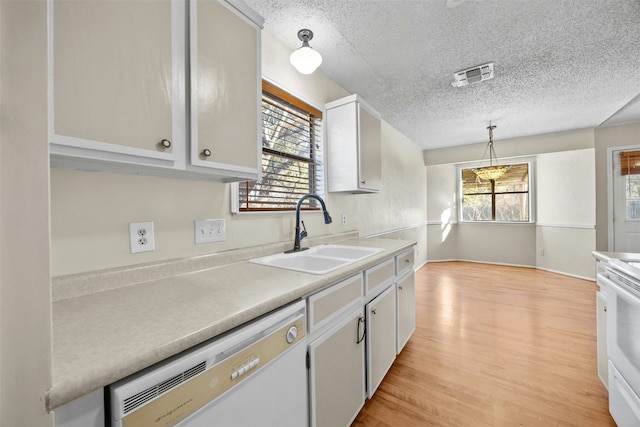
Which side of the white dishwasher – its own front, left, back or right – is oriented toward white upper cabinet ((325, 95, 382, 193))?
left

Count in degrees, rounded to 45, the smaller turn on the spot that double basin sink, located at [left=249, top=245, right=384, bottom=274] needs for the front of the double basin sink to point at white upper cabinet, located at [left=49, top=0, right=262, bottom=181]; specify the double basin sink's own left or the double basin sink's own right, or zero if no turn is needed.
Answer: approximately 90° to the double basin sink's own right

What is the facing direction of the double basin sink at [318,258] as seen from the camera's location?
facing the viewer and to the right of the viewer

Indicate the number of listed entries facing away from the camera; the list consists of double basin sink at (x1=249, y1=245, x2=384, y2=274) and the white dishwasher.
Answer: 0

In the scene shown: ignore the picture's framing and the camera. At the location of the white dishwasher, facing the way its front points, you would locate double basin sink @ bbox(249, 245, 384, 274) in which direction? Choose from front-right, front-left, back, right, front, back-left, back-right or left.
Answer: left

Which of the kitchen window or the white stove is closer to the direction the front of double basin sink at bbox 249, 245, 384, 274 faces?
the white stove

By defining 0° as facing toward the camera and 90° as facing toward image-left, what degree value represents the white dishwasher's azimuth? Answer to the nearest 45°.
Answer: approximately 315°
